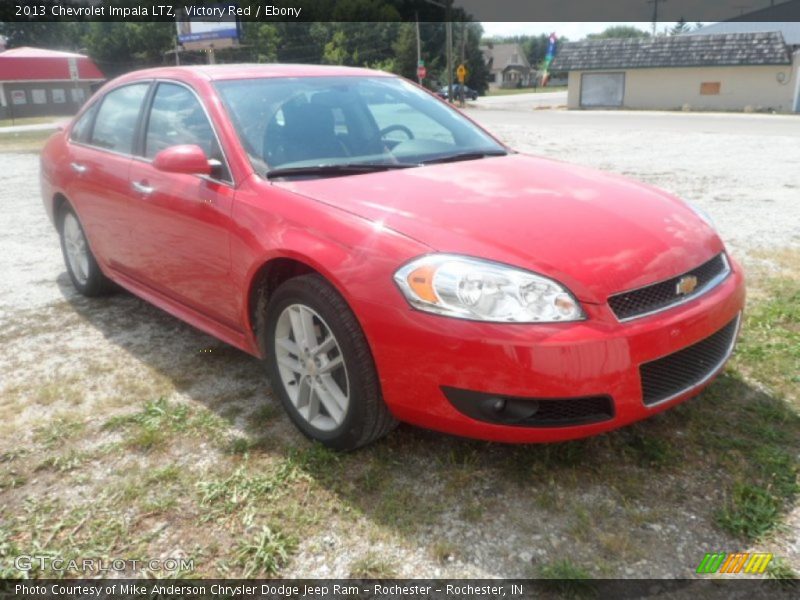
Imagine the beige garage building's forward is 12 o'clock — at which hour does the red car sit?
The red car is roughly at 12 o'clock from the beige garage building.

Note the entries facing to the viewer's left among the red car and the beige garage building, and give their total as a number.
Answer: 0

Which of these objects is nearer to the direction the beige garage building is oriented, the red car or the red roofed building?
the red car

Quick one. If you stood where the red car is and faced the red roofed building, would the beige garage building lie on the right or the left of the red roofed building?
right

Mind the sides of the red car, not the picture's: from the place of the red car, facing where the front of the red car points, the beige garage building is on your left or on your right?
on your left

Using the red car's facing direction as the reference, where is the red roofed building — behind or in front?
behind

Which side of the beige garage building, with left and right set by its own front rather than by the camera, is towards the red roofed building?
right
